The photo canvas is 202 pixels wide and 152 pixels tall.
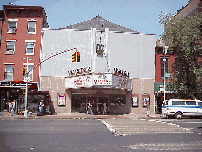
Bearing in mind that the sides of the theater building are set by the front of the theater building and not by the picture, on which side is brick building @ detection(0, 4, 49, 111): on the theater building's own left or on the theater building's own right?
on the theater building's own right

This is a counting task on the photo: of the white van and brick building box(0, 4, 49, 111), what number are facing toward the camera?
1

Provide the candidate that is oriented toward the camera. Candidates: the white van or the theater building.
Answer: the theater building

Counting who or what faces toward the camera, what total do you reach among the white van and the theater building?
1

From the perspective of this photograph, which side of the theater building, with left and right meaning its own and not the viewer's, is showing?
front

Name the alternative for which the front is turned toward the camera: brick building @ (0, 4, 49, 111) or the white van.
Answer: the brick building

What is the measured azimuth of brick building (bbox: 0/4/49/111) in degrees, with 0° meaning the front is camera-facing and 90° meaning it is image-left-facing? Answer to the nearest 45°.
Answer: approximately 0°

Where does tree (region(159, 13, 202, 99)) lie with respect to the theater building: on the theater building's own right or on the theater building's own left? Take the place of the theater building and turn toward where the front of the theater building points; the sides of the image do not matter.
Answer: on the theater building's own left

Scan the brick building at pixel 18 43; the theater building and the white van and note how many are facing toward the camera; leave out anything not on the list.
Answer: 2

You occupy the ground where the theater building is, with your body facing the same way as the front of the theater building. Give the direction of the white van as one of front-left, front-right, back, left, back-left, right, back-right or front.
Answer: front-left
